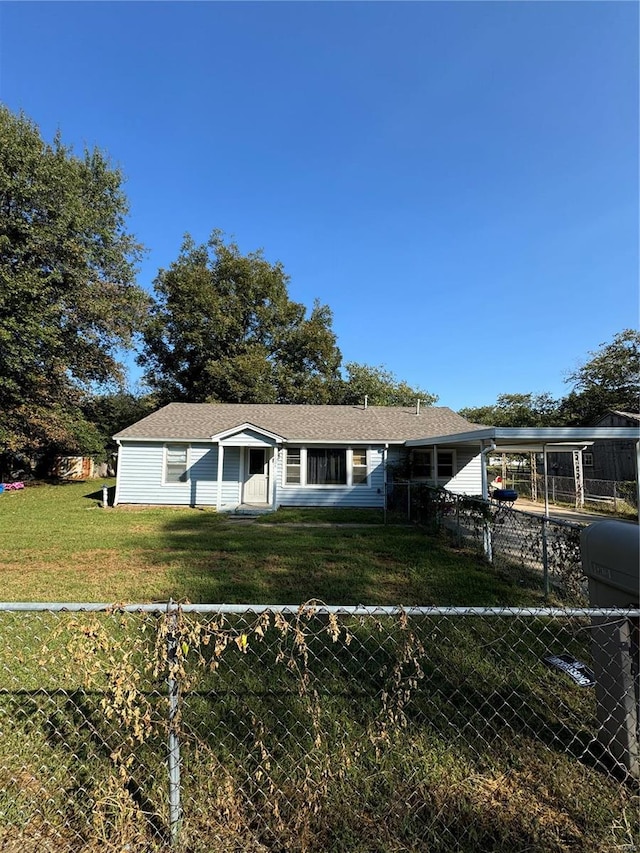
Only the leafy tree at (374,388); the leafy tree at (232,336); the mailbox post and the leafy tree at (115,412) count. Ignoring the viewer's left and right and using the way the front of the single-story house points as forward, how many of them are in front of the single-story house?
1

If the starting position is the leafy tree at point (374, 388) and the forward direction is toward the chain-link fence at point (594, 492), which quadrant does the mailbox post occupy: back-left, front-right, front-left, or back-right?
front-right

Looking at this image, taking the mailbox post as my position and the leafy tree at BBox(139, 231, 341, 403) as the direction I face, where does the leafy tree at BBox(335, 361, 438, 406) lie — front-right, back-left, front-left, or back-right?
front-right

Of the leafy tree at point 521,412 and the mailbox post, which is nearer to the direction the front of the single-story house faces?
the mailbox post

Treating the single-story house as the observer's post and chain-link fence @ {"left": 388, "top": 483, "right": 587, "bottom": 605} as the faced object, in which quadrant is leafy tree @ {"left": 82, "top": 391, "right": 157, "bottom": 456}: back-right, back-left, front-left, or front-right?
back-right

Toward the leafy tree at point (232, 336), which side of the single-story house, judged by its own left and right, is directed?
back

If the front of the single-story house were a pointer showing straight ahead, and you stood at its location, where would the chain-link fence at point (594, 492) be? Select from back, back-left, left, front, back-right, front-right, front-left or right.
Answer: left

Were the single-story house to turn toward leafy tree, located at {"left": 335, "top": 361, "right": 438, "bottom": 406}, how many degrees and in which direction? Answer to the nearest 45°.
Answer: approximately 180°

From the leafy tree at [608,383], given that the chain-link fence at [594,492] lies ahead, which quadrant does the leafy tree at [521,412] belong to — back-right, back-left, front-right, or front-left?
back-right

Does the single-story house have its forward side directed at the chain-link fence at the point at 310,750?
yes

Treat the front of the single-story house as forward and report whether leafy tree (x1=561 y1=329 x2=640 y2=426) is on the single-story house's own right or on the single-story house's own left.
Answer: on the single-story house's own left

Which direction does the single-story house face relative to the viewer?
toward the camera

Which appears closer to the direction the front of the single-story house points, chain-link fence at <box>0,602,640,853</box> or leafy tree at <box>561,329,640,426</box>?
the chain-link fence
